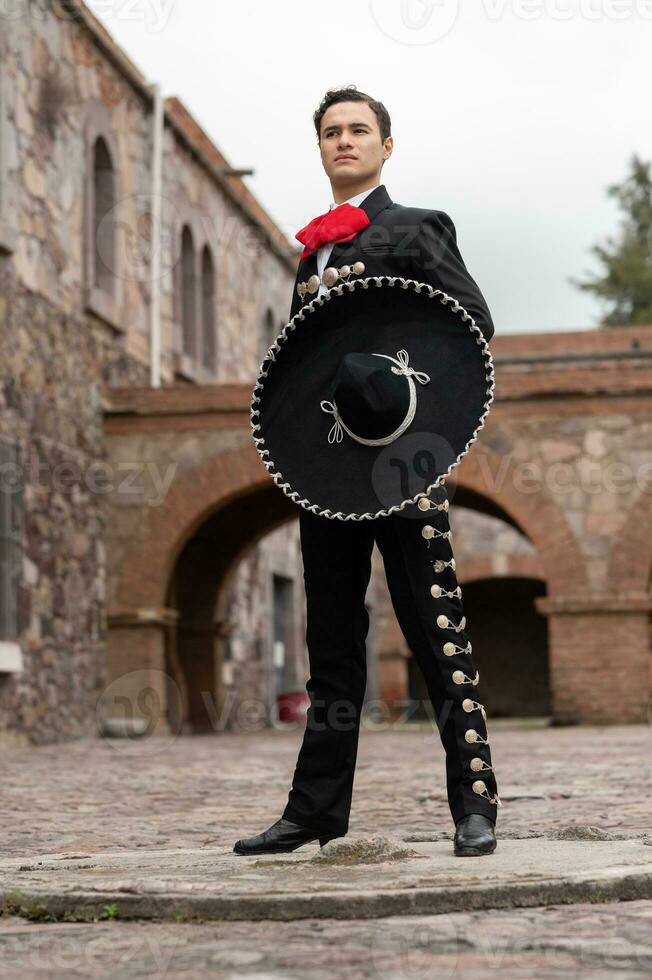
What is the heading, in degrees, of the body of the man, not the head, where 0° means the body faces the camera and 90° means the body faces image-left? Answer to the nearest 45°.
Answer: approximately 45°

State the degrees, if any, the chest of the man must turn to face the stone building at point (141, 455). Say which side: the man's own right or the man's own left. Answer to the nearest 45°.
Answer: approximately 135° to the man's own right

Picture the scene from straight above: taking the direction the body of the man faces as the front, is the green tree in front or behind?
behind
